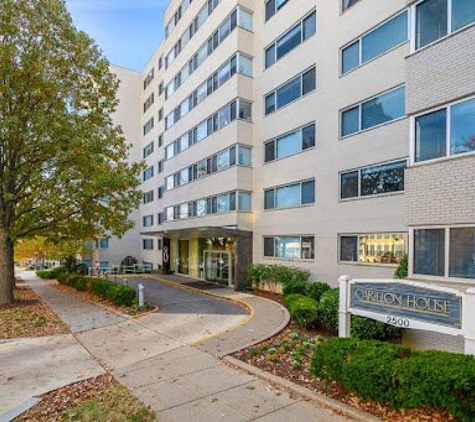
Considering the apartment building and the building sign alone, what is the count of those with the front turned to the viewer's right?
0

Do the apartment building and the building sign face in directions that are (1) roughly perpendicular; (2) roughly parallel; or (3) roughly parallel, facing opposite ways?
roughly parallel

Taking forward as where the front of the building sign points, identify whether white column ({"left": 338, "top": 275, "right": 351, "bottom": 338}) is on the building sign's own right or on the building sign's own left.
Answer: on the building sign's own right

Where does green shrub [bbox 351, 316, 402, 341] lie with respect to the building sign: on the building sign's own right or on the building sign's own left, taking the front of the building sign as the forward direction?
on the building sign's own right

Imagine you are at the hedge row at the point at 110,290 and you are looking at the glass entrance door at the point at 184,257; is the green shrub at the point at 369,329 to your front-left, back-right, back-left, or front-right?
back-right

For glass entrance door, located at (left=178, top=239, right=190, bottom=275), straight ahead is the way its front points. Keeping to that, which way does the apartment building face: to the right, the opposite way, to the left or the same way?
the same way

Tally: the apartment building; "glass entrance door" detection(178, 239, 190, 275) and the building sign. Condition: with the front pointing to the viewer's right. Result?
0

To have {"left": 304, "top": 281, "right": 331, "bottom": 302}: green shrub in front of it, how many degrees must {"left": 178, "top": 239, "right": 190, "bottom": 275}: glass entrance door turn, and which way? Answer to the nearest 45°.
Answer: approximately 45° to its left

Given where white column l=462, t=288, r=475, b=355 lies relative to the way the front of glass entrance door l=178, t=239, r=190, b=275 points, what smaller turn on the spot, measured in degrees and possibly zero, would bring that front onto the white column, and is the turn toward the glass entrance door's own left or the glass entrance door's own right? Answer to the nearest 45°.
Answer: approximately 45° to the glass entrance door's own left

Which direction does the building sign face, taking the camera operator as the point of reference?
facing the viewer and to the left of the viewer
